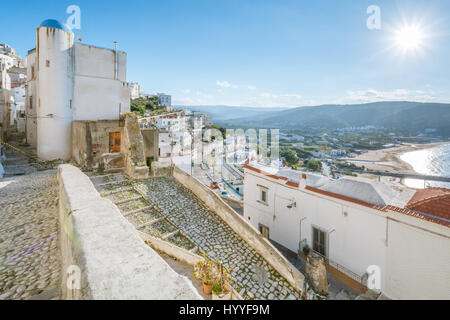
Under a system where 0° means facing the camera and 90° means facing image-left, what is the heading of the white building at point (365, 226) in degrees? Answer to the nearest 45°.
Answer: approximately 45°

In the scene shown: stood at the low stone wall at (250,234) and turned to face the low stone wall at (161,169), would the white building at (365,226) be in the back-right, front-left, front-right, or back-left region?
back-right

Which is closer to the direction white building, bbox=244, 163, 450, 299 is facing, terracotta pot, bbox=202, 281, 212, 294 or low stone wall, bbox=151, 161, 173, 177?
the terracotta pot

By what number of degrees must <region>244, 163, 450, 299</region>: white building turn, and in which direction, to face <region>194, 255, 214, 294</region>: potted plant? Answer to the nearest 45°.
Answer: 0° — it already faces it
